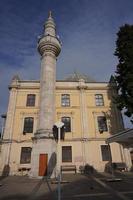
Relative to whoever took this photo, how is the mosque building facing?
facing the viewer

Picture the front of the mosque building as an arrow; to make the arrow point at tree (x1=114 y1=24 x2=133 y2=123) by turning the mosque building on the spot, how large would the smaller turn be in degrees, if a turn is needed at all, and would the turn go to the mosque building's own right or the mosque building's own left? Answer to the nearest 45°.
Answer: approximately 45° to the mosque building's own left
